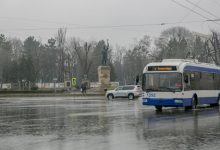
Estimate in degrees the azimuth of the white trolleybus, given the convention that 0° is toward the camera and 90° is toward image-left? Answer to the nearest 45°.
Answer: approximately 45°
